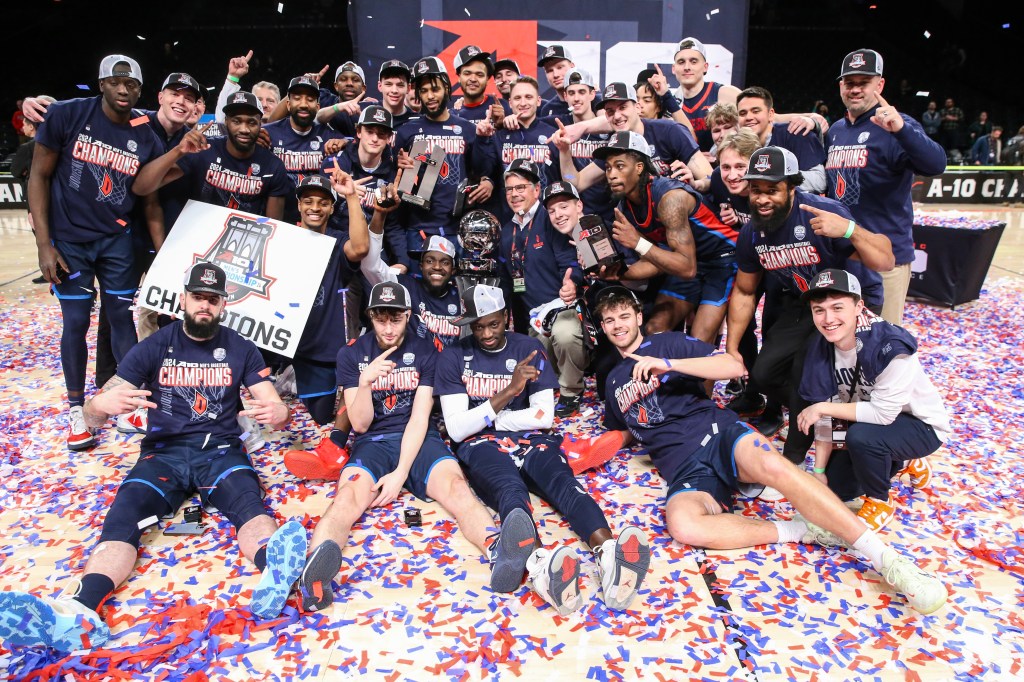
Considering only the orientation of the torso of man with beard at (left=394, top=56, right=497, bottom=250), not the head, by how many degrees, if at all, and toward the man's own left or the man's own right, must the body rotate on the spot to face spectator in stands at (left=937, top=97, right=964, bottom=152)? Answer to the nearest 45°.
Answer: approximately 135° to the man's own left

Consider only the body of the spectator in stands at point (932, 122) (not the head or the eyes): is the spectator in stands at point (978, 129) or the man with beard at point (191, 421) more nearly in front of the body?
the man with beard

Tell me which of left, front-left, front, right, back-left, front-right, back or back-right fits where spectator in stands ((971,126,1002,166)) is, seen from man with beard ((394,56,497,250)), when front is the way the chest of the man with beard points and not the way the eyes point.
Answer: back-left

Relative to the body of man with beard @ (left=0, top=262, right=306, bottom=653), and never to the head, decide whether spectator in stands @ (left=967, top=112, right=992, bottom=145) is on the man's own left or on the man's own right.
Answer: on the man's own left

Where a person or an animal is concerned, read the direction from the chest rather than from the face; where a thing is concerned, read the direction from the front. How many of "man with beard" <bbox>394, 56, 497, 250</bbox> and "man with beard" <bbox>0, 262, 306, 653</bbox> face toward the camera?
2
